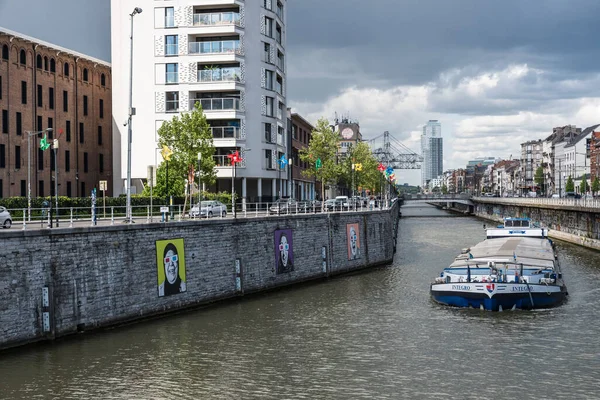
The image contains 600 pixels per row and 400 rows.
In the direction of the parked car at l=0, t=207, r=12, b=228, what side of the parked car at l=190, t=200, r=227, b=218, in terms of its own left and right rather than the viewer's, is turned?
front

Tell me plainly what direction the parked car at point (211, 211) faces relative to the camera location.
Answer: facing the viewer and to the left of the viewer
